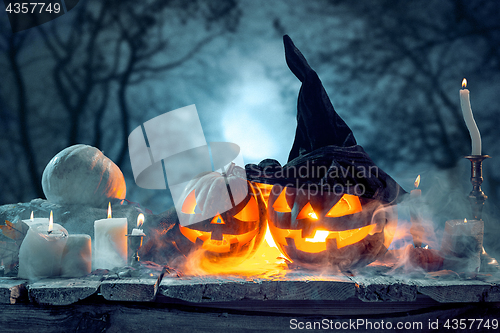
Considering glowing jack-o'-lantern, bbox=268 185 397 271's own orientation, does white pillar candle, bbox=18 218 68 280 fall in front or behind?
in front

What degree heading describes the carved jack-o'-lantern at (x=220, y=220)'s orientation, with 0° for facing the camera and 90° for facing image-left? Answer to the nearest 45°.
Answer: approximately 0°

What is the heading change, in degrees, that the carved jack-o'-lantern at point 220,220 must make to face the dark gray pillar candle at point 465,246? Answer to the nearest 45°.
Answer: approximately 90° to its left

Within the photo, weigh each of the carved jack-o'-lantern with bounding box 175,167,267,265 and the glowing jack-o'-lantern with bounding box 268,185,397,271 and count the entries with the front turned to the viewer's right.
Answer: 0
